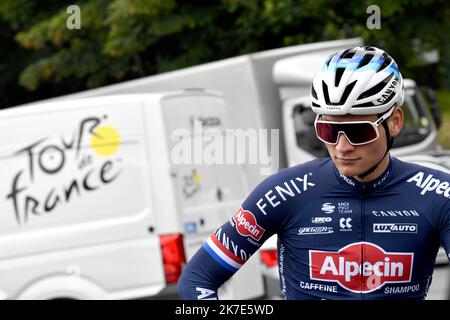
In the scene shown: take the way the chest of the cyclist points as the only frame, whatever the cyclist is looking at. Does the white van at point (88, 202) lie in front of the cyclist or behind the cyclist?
behind

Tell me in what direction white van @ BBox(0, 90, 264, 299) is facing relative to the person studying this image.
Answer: facing away from the viewer and to the left of the viewer

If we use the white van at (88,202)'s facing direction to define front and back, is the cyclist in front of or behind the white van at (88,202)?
behind

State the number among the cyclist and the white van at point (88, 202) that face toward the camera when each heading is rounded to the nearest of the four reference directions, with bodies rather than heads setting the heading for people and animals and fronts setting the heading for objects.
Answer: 1

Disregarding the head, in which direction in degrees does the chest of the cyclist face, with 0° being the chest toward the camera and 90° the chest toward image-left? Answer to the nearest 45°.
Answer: approximately 0°
